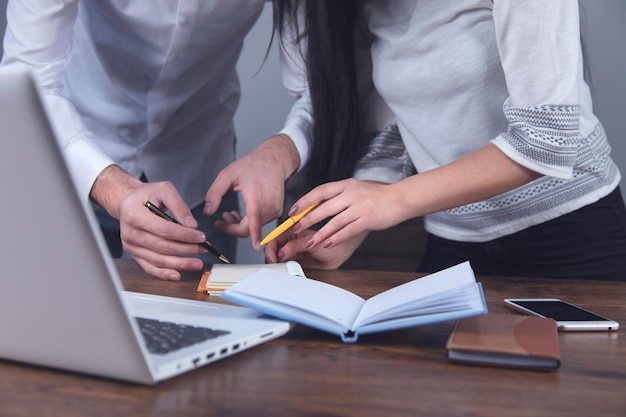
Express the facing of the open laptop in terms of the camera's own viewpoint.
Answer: facing away from the viewer and to the right of the viewer
